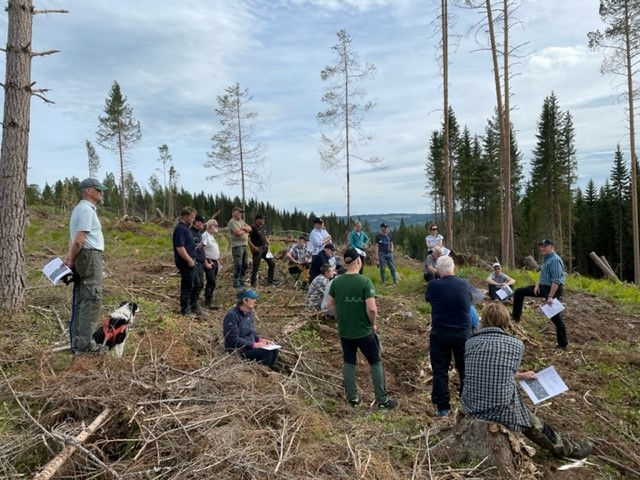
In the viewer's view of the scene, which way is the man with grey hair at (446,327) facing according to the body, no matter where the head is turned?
away from the camera

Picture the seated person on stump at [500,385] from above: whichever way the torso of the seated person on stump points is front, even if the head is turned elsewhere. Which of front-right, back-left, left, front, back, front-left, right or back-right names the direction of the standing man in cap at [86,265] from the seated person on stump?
back-left

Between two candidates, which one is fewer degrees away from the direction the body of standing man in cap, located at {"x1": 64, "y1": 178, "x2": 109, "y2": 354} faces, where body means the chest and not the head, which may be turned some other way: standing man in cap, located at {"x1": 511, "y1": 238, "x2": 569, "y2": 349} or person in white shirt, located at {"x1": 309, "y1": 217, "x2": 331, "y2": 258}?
the standing man in cap

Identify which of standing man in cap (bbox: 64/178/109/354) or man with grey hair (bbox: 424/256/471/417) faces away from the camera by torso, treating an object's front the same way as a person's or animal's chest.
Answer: the man with grey hair

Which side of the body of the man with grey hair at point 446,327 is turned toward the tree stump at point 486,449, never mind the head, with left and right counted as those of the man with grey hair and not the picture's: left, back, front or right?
back

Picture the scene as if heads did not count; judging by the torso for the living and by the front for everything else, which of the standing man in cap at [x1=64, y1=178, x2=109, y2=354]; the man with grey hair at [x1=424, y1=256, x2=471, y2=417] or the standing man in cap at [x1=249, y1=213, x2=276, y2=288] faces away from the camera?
the man with grey hair

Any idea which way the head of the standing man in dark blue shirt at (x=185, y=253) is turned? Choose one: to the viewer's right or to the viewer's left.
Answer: to the viewer's right

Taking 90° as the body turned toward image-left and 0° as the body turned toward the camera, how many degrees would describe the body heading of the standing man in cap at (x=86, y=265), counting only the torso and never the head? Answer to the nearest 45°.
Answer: approximately 270°

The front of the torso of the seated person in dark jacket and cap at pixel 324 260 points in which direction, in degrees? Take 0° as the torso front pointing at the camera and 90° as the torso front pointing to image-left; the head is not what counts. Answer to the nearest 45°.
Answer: approximately 315°

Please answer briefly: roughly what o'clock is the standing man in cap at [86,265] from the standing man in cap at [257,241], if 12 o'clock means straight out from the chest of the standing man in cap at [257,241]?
the standing man in cap at [86,265] is roughly at 2 o'clock from the standing man in cap at [257,241].

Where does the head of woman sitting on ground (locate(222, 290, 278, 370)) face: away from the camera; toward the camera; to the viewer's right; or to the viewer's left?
to the viewer's right

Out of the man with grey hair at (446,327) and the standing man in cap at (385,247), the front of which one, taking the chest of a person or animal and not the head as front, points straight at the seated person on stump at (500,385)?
the standing man in cap

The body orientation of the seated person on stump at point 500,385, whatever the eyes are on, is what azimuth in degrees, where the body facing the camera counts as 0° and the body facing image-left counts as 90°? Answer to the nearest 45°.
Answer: approximately 225°
